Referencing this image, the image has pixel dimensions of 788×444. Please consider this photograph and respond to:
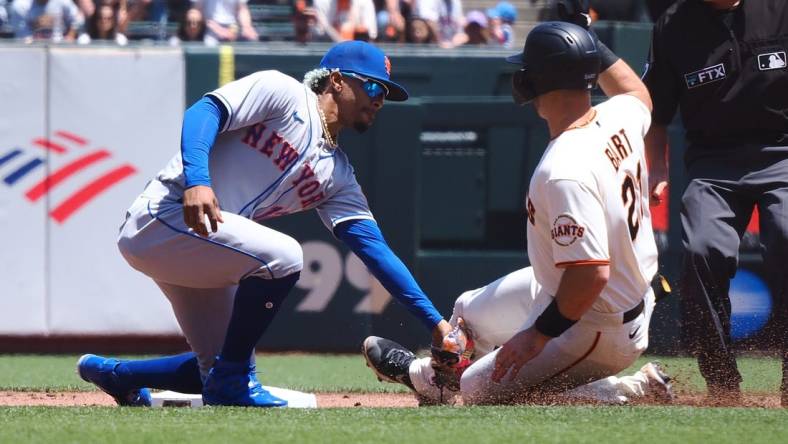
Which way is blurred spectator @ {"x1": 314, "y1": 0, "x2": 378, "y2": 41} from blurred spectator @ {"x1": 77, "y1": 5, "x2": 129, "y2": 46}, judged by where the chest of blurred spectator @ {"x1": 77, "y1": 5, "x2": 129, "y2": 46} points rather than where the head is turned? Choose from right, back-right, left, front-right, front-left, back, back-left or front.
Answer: left

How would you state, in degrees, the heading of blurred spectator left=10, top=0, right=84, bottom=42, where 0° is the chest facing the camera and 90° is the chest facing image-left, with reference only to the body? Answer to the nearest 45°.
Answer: approximately 0°

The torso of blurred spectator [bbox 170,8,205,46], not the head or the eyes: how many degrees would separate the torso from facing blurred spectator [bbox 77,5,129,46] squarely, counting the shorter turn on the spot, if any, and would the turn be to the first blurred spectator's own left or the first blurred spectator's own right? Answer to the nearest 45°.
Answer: approximately 90° to the first blurred spectator's own right

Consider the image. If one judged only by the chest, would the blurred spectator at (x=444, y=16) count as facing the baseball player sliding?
yes

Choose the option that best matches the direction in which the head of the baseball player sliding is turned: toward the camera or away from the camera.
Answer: away from the camera
